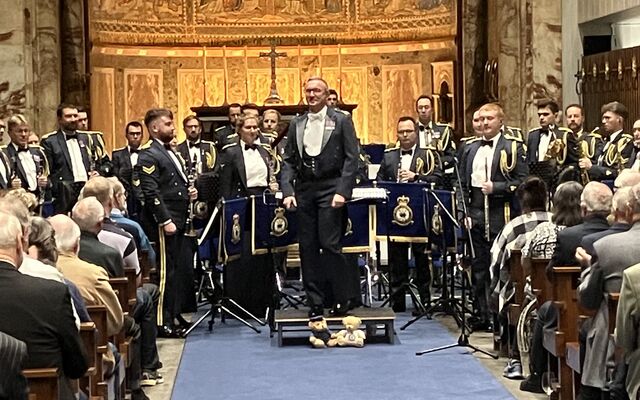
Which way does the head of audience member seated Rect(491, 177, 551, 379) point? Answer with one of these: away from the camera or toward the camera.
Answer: away from the camera

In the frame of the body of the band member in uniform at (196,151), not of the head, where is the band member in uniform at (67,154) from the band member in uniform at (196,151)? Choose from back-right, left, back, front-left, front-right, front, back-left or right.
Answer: right

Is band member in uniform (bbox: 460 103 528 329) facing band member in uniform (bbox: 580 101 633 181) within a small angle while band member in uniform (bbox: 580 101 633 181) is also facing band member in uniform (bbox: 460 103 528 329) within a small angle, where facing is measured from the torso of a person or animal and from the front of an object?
no

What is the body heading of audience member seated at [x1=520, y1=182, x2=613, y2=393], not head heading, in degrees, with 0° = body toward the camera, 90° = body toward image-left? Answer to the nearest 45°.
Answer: approximately 135°

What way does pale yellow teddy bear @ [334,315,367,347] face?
toward the camera

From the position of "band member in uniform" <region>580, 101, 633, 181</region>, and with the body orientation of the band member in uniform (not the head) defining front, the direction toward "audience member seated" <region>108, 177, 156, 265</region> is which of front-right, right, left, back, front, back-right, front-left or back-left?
front

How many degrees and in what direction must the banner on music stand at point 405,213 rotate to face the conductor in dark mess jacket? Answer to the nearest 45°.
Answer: approximately 45° to its right

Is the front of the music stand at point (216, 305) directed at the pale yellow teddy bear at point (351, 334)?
no

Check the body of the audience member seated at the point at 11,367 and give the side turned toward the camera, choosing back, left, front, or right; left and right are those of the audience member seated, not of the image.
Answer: back

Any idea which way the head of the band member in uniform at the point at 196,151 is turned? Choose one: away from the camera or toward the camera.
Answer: toward the camera

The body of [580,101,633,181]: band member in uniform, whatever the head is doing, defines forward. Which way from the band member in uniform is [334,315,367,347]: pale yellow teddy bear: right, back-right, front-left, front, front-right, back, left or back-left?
front

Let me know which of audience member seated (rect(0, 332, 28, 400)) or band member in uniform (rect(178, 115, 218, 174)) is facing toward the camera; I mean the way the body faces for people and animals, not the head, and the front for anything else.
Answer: the band member in uniform

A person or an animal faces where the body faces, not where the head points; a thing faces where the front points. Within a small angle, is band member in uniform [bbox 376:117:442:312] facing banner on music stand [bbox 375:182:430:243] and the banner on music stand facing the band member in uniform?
no

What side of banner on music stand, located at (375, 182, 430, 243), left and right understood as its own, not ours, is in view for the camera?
front

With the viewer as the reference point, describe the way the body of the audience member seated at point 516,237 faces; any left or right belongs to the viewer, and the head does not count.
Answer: facing away from the viewer and to the left of the viewer

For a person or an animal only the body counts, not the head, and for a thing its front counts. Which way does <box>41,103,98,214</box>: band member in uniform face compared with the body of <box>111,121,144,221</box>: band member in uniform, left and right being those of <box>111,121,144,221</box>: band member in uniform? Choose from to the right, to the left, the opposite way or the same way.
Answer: the same way

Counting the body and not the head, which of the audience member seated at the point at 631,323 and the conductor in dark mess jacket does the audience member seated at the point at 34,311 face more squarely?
the conductor in dark mess jacket

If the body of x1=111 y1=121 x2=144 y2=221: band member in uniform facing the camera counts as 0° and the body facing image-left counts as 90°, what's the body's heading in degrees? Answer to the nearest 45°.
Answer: approximately 315°

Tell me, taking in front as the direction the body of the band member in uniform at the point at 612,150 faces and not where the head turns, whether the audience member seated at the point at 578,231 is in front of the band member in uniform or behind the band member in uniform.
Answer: in front

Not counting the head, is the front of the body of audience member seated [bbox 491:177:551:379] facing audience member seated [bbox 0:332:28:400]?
no

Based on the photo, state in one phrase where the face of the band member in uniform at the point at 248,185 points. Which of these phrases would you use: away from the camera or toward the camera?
toward the camera
